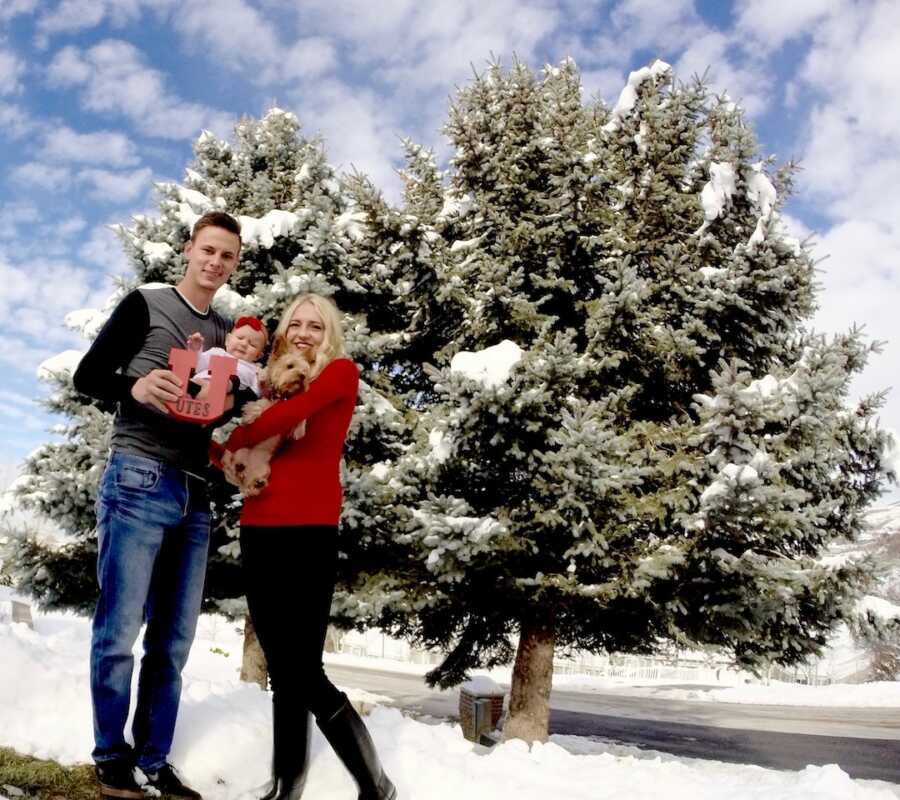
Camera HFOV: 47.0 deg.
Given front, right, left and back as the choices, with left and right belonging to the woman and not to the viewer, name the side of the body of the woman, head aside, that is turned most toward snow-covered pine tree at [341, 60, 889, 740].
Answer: back
